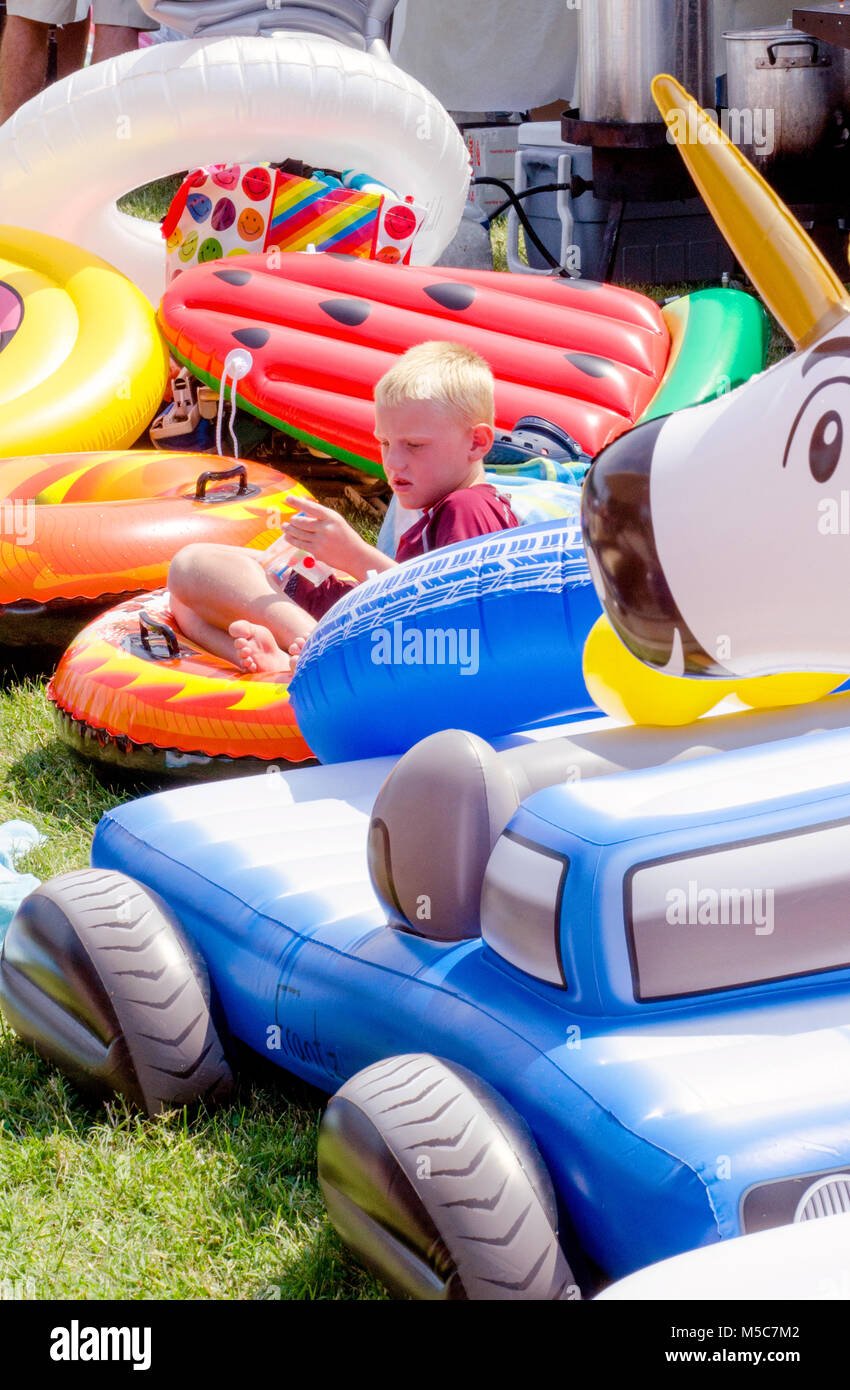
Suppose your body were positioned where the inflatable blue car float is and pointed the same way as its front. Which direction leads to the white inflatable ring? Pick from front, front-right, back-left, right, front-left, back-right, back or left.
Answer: back-left

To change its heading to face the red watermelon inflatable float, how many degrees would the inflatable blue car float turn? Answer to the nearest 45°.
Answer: approximately 135° to its left

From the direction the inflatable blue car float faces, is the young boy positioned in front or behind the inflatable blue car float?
behind

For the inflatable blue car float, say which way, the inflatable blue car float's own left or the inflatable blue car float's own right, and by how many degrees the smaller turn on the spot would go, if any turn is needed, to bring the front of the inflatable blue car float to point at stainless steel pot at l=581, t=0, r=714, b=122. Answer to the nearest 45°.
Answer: approximately 135° to the inflatable blue car float's own left

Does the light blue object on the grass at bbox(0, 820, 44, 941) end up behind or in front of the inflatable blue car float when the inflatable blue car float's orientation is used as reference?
behind

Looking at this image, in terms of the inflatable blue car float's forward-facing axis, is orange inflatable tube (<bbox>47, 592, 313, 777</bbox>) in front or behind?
behind

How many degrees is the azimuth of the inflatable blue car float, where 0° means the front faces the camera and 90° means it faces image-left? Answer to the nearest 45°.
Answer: approximately 315°

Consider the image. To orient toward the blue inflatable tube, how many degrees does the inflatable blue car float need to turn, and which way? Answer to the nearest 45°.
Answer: approximately 135° to its left

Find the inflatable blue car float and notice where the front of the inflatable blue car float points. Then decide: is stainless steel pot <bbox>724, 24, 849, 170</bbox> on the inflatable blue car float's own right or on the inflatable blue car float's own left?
on the inflatable blue car float's own left
